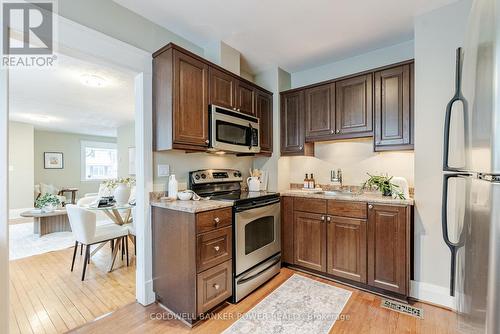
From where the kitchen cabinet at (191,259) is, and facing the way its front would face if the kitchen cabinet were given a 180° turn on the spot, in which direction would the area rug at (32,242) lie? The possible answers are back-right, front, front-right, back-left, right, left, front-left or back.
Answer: front

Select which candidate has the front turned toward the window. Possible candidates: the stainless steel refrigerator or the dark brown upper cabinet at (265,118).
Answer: the stainless steel refrigerator

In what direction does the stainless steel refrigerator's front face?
to the viewer's left

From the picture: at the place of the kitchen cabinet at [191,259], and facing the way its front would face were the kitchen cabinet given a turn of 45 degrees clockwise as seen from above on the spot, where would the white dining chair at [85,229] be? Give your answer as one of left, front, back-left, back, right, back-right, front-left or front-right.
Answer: back-right

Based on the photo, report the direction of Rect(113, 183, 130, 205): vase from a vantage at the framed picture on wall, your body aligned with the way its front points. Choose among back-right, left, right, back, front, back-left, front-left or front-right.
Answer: front

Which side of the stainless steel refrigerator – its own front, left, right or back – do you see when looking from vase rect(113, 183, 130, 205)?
front

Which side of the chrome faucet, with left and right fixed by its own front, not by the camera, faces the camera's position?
front

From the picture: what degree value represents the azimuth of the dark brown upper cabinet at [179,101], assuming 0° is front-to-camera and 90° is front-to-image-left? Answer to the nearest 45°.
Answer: approximately 315°

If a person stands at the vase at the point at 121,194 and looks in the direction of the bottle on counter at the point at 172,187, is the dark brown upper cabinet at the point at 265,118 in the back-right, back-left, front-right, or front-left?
front-left

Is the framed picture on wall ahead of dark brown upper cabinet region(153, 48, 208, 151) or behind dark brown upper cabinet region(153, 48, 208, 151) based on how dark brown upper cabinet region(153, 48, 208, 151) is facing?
behind

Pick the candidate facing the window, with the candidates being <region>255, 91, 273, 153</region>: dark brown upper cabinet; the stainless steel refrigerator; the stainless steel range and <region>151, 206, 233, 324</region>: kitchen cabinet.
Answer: the stainless steel refrigerator

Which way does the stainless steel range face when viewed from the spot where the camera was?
facing the viewer and to the right of the viewer

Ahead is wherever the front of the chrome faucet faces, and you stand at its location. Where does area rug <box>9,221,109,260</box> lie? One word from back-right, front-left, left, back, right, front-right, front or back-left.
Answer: right
